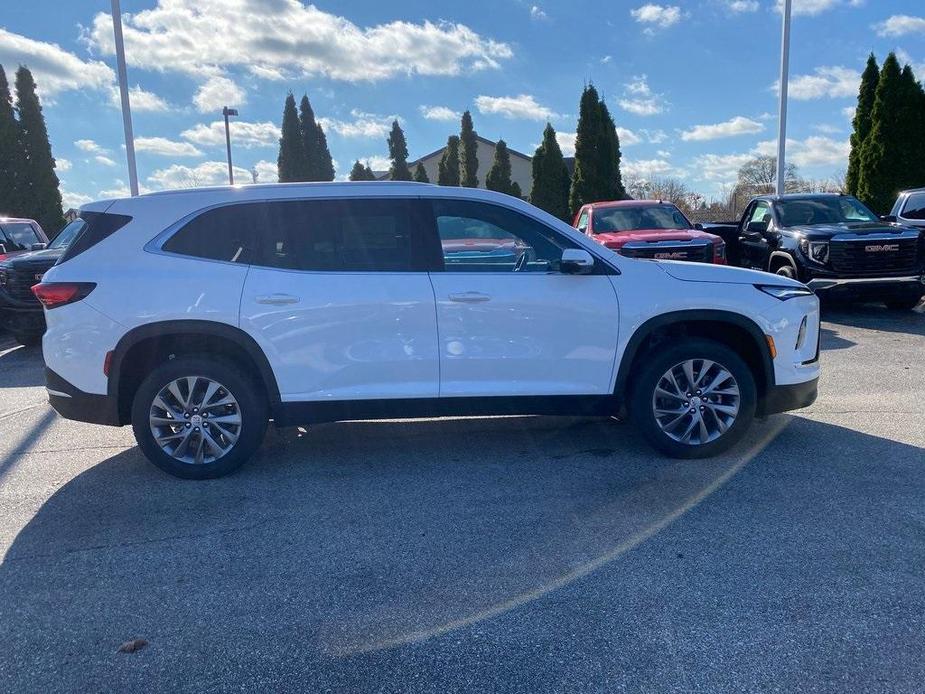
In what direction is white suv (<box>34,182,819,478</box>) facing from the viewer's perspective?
to the viewer's right

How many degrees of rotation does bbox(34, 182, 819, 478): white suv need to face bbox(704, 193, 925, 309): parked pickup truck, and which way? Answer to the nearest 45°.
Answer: approximately 45° to its left

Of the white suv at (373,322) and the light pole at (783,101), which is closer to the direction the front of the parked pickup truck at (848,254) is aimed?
the white suv

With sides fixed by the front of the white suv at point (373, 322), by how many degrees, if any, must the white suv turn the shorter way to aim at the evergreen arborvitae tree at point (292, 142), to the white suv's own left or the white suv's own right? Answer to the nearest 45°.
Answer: approximately 90° to the white suv's own left

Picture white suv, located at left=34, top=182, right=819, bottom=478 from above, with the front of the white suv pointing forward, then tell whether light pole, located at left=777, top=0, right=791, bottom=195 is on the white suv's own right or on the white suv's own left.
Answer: on the white suv's own left

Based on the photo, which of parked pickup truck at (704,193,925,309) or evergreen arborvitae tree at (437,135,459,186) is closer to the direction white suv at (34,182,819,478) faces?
the parked pickup truck

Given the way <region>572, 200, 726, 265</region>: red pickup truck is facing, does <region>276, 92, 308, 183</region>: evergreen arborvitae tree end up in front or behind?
behind

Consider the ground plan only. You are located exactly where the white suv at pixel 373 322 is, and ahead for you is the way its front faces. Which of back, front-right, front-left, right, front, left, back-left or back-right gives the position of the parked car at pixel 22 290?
back-left

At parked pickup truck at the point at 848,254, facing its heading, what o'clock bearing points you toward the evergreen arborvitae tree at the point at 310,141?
The evergreen arborvitae tree is roughly at 6 o'clock from the parked pickup truck.

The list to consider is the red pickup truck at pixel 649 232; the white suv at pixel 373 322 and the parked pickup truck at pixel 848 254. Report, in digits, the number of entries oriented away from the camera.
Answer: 0

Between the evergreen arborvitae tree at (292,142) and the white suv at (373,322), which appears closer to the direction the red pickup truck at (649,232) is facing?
the white suv

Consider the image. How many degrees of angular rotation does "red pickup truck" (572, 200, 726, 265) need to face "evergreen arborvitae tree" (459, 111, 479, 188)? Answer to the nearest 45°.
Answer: approximately 135° to its left

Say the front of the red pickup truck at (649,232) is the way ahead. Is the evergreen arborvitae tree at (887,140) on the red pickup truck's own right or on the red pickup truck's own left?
on the red pickup truck's own left

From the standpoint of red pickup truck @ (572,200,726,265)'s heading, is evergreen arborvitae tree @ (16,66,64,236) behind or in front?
behind

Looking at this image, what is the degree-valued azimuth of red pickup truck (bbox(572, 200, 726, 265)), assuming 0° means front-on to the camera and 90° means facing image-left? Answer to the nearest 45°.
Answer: approximately 315°

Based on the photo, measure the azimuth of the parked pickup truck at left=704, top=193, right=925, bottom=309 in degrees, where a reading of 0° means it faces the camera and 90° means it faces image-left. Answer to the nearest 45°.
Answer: approximately 315°

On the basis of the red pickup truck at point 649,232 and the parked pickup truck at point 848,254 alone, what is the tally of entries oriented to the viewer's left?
0

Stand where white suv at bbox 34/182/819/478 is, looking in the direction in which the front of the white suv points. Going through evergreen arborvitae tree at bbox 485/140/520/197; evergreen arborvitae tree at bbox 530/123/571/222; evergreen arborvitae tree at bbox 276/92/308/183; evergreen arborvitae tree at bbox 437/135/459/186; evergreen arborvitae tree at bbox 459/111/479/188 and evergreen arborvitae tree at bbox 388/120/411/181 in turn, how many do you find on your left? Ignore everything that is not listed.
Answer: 6
